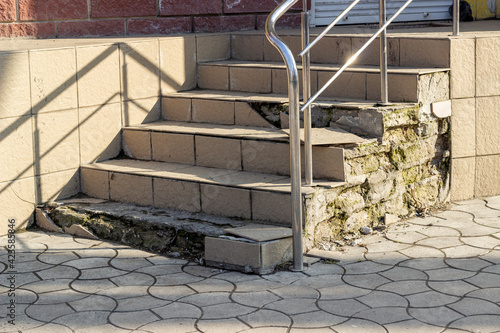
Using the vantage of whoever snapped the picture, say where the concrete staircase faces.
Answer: facing the viewer and to the left of the viewer

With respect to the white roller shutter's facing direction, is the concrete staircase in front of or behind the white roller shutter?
in front

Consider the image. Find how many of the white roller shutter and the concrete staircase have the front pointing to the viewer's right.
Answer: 0

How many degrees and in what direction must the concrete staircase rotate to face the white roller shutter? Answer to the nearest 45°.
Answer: approximately 180°

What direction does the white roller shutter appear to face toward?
toward the camera
